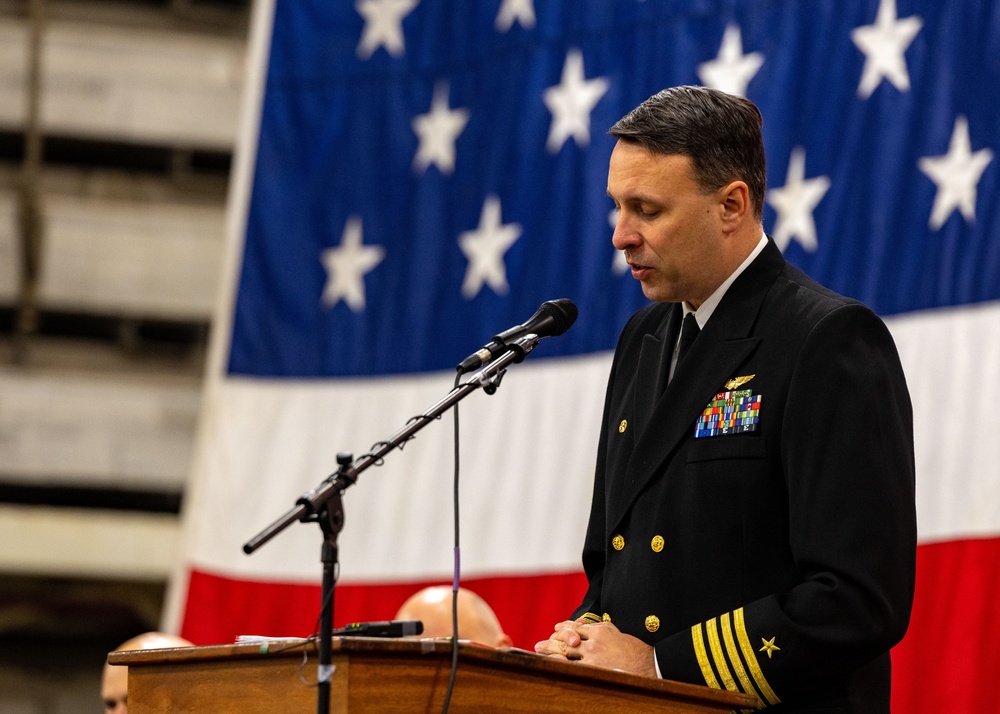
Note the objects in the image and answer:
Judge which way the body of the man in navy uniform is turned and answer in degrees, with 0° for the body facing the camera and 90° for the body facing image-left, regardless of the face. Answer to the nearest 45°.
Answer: approximately 45°

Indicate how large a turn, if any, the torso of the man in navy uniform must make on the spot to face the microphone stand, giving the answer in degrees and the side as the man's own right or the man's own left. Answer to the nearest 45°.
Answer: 0° — they already face it

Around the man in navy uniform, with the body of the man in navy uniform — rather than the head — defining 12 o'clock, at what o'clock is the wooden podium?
The wooden podium is roughly at 12 o'clock from the man in navy uniform.
